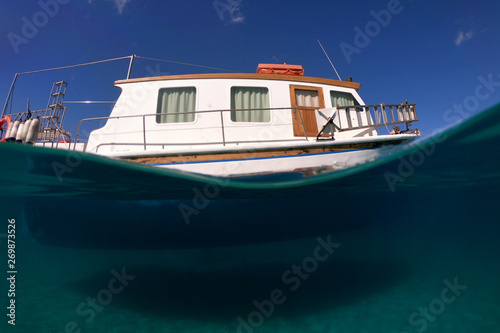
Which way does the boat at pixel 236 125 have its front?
to the viewer's right
